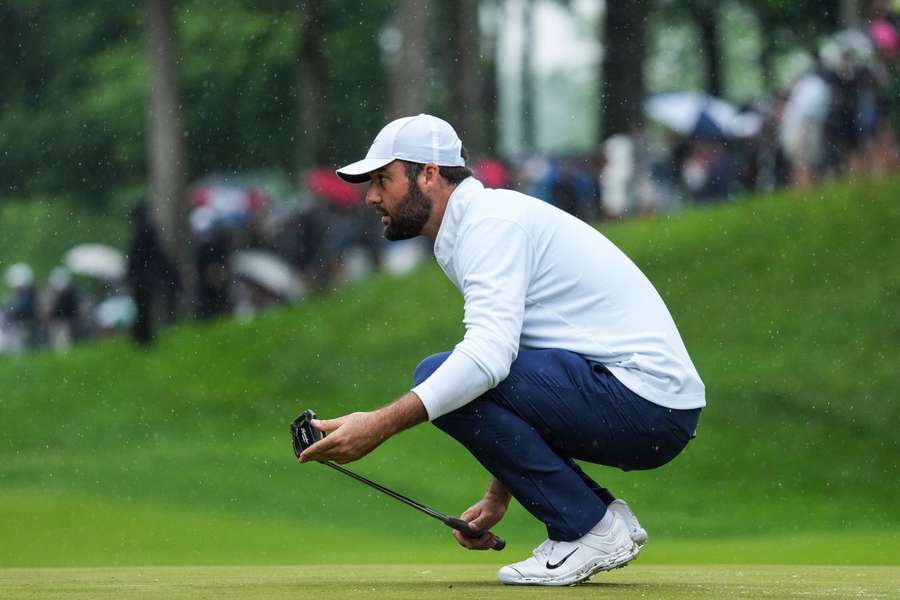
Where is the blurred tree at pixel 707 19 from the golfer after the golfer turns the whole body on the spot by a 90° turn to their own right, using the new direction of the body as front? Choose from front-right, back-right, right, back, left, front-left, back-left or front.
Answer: front

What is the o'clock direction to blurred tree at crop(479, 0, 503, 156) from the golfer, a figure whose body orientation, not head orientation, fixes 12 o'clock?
The blurred tree is roughly at 3 o'clock from the golfer.

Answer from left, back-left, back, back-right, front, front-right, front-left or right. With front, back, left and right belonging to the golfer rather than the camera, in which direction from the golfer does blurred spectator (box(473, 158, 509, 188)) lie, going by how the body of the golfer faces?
right

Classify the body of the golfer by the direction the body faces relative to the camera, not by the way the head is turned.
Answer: to the viewer's left

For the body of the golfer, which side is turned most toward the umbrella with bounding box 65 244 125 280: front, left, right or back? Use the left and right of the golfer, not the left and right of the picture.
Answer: right

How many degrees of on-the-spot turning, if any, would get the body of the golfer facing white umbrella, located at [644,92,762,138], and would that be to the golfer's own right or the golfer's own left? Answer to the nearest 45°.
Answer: approximately 90° to the golfer's own right

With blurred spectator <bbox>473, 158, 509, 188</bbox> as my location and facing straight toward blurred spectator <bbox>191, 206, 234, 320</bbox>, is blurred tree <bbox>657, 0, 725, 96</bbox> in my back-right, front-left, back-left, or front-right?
back-right

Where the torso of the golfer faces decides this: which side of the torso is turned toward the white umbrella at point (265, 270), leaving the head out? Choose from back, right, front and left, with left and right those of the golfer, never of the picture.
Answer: right

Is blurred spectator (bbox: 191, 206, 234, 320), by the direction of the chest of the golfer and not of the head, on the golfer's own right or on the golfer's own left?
on the golfer's own right

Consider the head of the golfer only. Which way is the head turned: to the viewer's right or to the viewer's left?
to the viewer's left

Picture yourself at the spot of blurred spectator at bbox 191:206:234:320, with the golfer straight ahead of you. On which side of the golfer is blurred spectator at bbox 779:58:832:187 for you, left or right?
left
